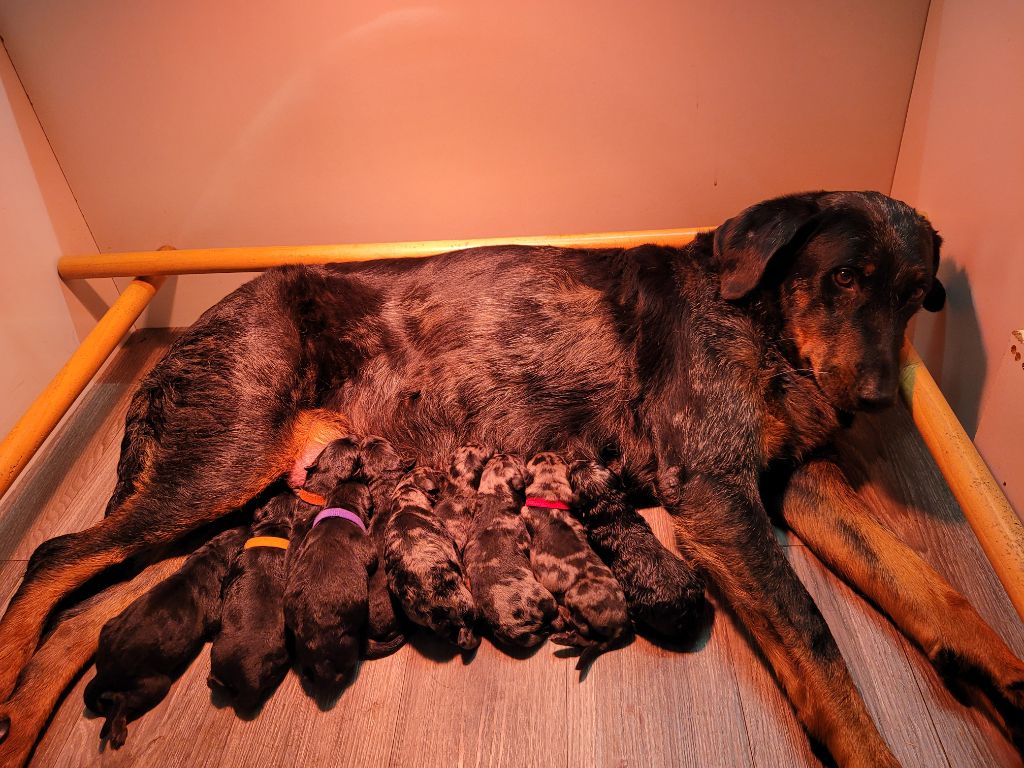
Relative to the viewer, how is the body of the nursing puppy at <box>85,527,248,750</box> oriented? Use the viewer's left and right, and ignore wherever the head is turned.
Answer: facing away from the viewer and to the right of the viewer

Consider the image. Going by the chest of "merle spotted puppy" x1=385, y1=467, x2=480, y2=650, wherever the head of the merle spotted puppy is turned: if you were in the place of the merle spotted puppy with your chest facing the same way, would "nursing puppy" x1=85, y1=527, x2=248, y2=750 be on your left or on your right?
on your left

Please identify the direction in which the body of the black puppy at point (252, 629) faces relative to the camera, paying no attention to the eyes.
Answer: away from the camera

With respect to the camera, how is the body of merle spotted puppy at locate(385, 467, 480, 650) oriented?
away from the camera

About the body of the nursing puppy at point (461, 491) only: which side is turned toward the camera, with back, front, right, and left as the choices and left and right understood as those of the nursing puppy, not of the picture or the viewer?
back

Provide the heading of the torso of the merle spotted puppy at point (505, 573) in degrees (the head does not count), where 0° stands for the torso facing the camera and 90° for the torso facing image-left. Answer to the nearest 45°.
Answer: approximately 180°

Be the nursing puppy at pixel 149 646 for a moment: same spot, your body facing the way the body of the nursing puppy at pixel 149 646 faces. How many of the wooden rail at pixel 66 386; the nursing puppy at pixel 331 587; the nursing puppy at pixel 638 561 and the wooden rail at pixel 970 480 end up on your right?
3

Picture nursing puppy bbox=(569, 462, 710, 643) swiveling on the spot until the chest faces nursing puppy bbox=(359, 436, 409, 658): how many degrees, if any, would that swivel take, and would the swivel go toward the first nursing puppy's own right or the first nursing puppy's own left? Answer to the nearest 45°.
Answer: approximately 45° to the first nursing puppy's own left

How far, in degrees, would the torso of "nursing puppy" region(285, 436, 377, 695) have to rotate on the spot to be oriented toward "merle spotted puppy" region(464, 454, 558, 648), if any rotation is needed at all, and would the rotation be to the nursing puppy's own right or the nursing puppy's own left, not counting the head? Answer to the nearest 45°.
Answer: approximately 90° to the nursing puppy's own right
